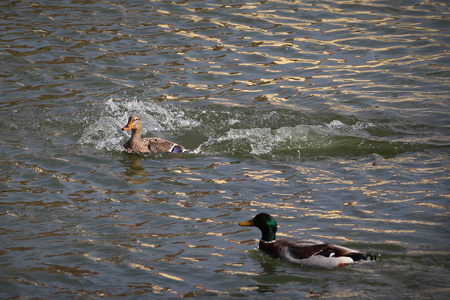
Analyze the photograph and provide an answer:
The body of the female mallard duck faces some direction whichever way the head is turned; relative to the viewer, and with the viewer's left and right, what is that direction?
facing to the left of the viewer
